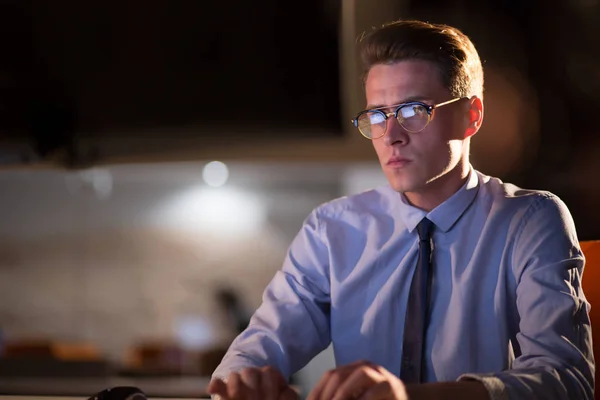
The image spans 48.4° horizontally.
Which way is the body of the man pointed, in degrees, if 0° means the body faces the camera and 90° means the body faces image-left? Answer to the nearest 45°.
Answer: approximately 45°
